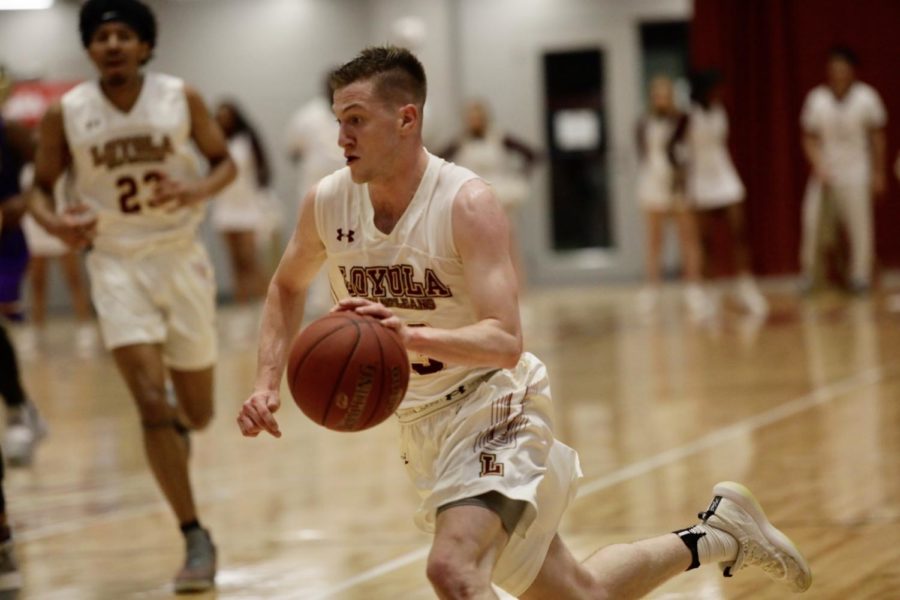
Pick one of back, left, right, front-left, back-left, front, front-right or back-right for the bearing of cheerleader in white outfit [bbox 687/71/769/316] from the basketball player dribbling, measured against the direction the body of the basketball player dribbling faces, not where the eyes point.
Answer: back-right

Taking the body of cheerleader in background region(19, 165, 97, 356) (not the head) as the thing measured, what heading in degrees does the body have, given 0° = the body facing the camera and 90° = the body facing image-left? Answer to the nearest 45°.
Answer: approximately 0°

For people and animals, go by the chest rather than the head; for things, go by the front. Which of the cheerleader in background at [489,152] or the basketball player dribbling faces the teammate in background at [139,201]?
the cheerleader in background

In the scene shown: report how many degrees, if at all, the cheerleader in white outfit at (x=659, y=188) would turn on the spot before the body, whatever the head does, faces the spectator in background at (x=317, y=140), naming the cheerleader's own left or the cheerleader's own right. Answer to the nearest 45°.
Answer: approximately 90° to the cheerleader's own right

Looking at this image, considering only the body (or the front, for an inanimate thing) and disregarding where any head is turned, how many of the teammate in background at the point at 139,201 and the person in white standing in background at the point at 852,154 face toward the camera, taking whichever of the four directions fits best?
2

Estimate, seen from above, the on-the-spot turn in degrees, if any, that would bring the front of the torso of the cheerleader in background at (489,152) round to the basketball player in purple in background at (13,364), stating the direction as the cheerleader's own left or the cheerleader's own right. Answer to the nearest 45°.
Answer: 0° — they already face them

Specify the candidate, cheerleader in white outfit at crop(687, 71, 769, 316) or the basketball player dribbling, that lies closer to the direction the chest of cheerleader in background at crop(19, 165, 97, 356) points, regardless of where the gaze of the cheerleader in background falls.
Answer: the basketball player dribbling

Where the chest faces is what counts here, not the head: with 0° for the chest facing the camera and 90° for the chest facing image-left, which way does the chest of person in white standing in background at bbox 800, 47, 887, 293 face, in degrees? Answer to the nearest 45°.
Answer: approximately 0°

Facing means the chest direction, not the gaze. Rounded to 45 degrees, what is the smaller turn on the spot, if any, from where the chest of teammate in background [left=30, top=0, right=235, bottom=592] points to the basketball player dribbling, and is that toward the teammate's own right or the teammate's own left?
0° — they already face them

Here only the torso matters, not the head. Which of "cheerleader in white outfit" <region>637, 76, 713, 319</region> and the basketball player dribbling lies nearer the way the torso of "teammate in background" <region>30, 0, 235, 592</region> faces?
the basketball player dribbling

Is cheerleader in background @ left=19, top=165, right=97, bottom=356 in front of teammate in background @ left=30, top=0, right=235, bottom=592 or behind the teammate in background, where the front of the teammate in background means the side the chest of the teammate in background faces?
behind
